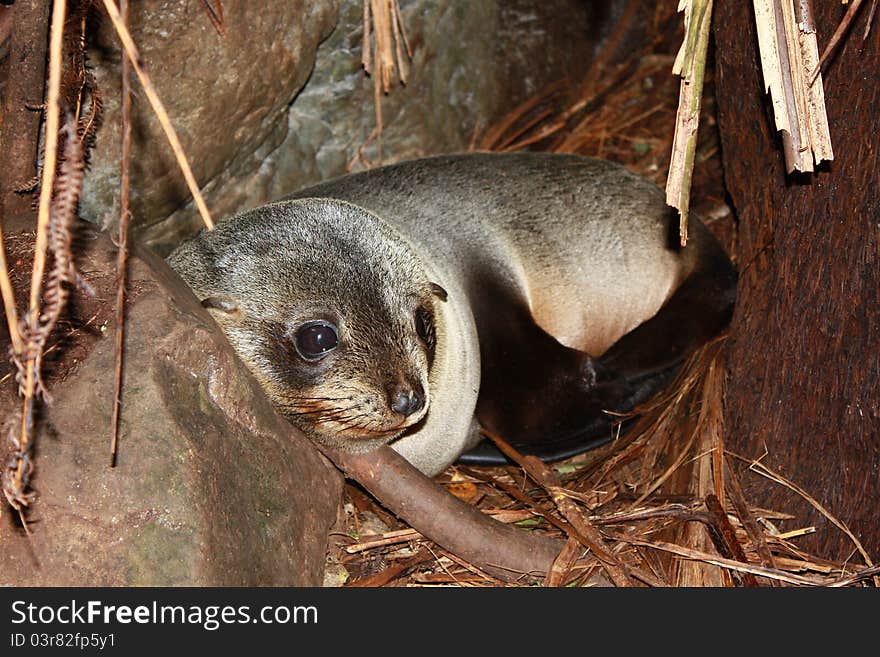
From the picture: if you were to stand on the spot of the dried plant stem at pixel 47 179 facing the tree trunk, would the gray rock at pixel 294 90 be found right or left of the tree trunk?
left

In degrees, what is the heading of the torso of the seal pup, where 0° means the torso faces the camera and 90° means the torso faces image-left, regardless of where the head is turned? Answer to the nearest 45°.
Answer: approximately 45°

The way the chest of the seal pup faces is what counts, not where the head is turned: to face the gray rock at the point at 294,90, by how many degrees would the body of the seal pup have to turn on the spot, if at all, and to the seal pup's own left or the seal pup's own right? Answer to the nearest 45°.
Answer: approximately 90° to the seal pup's own right

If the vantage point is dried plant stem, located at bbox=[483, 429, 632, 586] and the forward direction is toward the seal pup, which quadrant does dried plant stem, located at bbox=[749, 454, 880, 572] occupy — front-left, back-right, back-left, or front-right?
back-right

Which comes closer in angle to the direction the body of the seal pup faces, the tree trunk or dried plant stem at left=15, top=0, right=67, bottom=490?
the dried plant stem
